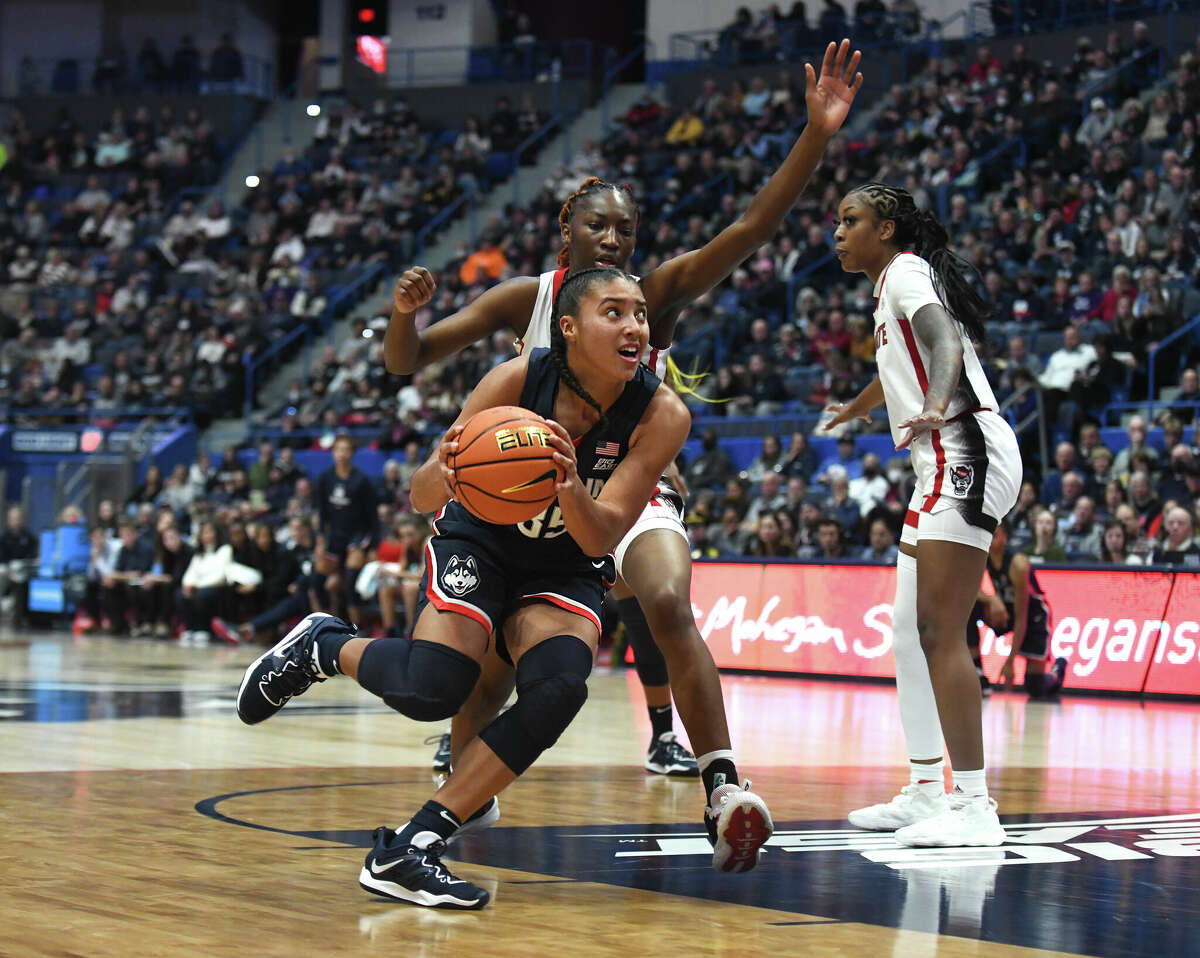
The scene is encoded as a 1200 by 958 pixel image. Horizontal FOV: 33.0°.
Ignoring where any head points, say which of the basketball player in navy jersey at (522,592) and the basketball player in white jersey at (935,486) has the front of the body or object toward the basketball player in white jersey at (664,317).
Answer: the basketball player in white jersey at (935,486)

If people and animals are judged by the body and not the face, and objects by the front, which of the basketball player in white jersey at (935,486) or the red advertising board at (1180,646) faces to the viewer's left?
the basketball player in white jersey

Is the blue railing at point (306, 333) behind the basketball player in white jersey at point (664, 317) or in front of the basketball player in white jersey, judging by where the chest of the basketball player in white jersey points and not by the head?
behind

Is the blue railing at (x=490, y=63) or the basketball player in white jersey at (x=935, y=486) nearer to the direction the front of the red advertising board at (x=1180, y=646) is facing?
the basketball player in white jersey

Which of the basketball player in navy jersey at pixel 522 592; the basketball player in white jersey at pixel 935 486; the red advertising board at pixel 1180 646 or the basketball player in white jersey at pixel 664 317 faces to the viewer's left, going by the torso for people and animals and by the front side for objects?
the basketball player in white jersey at pixel 935 486

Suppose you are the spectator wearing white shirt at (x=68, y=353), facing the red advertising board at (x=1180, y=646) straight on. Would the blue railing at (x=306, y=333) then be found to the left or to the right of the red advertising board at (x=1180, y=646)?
left

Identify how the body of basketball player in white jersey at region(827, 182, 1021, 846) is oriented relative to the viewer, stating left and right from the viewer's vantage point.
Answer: facing to the left of the viewer

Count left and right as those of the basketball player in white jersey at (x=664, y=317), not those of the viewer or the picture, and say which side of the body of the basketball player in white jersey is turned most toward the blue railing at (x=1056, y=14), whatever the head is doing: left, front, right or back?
back
